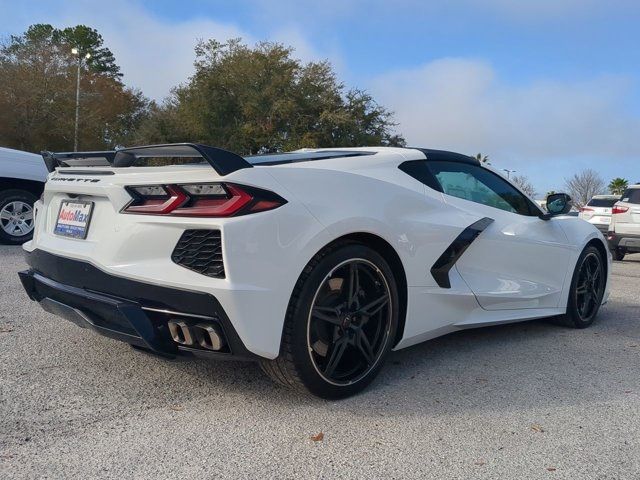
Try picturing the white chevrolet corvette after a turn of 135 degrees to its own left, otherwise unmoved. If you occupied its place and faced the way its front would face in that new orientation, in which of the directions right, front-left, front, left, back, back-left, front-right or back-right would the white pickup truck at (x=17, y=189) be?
front-right

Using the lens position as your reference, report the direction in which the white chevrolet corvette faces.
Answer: facing away from the viewer and to the right of the viewer

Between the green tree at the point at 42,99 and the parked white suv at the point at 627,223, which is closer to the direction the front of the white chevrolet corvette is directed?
the parked white suv

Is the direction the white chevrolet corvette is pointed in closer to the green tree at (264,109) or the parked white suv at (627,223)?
the parked white suv

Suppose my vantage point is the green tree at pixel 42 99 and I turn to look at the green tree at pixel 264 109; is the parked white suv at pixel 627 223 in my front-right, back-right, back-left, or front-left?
front-right

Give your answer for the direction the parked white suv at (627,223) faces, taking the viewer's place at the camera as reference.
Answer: facing away from the viewer and to the right of the viewer

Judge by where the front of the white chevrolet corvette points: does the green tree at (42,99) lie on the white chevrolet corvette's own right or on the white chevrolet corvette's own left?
on the white chevrolet corvette's own left

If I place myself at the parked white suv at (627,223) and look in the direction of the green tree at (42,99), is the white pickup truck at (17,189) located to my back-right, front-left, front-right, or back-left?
front-left

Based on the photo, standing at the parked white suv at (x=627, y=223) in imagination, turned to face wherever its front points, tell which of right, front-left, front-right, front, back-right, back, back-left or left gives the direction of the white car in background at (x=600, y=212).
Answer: front-left
